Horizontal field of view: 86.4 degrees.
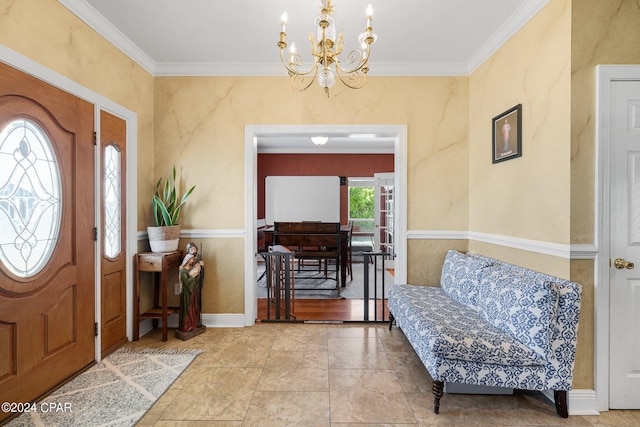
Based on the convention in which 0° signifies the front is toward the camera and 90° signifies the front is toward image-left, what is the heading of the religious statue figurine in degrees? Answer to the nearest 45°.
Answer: approximately 315°

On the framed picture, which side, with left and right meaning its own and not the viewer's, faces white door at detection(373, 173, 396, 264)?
right

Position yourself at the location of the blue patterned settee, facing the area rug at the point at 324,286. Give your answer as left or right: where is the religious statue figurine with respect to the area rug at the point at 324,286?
left

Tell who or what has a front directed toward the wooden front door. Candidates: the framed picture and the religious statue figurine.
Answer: the framed picture

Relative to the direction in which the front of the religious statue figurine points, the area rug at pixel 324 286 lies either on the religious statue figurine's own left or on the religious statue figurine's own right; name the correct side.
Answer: on the religious statue figurine's own left

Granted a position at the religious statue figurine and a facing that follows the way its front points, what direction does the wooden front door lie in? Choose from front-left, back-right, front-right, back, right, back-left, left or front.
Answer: right
